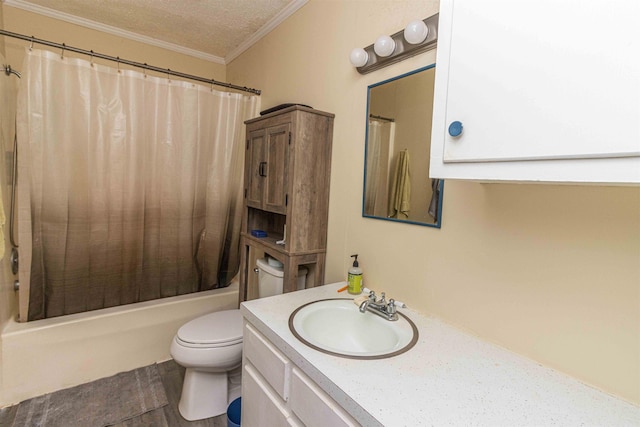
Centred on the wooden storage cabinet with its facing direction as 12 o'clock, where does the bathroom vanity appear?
The bathroom vanity is roughly at 10 o'clock from the wooden storage cabinet.

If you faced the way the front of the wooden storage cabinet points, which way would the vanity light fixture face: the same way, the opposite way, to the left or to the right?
the same way

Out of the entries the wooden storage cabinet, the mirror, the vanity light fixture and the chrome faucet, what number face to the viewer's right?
0

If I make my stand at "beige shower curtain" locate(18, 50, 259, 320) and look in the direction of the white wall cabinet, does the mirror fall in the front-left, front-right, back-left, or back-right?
front-left

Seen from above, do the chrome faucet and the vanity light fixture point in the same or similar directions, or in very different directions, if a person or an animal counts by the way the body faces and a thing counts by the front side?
same or similar directions

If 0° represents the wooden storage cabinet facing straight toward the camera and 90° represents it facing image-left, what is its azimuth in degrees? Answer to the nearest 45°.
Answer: approximately 45°

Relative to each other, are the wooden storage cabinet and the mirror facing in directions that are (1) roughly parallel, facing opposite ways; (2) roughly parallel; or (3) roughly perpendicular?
roughly parallel

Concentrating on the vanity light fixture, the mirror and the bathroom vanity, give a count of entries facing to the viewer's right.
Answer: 0

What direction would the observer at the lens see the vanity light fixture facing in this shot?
facing the viewer and to the left of the viewer

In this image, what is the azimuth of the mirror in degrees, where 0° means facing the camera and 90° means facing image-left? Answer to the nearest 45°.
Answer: approximately 45°

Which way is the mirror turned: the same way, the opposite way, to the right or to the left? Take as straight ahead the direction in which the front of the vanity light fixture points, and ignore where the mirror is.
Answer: the same way
